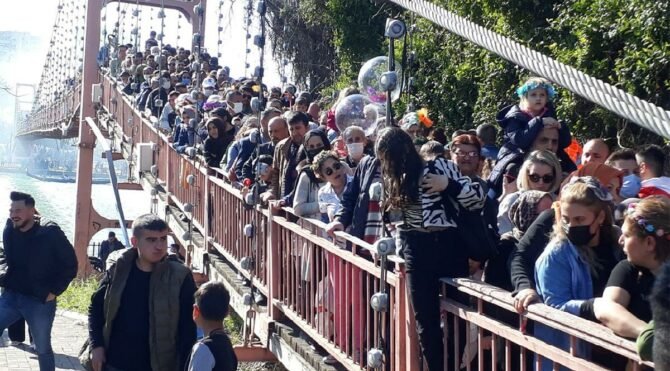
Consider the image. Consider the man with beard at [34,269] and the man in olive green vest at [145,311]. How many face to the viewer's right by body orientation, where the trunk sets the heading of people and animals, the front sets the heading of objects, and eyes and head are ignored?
0

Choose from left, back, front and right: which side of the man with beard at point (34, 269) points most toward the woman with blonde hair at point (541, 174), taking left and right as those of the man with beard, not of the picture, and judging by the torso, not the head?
left

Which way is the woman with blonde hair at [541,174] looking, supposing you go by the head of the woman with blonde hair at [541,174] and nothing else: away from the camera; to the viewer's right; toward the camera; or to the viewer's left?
toward the camera

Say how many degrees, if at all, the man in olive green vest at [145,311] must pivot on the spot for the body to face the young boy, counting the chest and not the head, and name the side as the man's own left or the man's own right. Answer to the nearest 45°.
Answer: approximately 45° to the man's own left

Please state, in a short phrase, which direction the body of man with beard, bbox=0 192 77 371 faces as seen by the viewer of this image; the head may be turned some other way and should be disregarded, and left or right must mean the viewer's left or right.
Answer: facing the viewer and to the left of the viewer

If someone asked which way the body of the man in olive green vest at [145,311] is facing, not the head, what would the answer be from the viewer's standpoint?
toward the camera

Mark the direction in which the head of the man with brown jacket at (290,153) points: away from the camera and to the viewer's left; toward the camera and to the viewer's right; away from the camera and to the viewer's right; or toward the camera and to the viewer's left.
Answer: toward the camera and to the viewer's left

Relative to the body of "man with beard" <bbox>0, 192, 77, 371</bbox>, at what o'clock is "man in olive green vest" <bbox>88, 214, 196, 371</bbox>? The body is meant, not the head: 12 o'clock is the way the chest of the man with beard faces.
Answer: The man in olive green vest is roughly at 10 o'clock from the man with beard.

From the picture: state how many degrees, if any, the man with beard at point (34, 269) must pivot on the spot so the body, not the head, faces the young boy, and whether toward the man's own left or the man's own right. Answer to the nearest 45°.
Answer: approximately 45° to the man's own left

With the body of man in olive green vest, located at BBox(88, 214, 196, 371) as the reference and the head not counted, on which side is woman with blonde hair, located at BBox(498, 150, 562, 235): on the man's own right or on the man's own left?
on the man's own left
